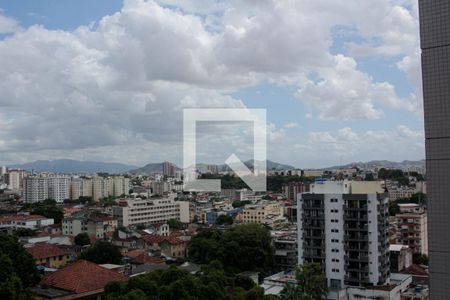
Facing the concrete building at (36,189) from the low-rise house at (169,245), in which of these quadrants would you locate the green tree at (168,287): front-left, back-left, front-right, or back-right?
back-left

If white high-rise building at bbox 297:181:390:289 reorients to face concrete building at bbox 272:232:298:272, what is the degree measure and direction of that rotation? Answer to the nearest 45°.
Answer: approximately 135° to its right

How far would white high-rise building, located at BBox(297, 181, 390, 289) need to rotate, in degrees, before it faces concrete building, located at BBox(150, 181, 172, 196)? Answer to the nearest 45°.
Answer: approximately 135° to its right

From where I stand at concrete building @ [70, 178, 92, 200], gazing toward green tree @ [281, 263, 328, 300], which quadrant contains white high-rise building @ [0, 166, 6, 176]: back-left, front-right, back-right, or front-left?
back-right

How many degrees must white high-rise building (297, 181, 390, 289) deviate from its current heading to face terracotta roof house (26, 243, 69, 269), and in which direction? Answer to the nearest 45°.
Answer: approximately 90° to its right

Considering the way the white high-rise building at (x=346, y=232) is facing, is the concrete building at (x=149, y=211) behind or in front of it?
behind

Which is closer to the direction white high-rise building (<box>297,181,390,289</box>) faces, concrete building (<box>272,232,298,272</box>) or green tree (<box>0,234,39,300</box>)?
the green tree

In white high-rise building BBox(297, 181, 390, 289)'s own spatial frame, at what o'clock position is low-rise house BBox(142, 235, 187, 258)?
The low-rise house is roughly at 4 o'clock from the white high-rise building.

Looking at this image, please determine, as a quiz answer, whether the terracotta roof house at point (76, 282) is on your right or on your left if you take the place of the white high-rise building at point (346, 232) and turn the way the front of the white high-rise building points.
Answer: on your right

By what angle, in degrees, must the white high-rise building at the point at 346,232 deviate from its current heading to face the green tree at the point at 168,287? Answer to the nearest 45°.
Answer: approximately 45° to its right

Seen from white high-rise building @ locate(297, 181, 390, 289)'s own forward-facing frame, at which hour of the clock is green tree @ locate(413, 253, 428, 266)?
The green tree is roughly at 7 o'clock from the white high-rise building.

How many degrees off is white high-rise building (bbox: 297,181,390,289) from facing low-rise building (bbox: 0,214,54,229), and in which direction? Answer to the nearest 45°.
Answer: approximately 135° to its right

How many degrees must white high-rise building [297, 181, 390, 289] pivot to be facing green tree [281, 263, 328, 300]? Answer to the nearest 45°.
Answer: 0° — it already faces it

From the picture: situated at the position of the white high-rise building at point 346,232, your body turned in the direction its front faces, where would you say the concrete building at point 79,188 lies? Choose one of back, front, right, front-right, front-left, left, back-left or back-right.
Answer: back-right

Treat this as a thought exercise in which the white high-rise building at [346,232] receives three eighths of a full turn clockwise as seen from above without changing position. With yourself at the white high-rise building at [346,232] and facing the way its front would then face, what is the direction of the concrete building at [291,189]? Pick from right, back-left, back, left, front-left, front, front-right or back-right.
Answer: front-right

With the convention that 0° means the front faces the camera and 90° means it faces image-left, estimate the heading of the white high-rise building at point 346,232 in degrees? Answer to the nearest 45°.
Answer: approximately 0°
